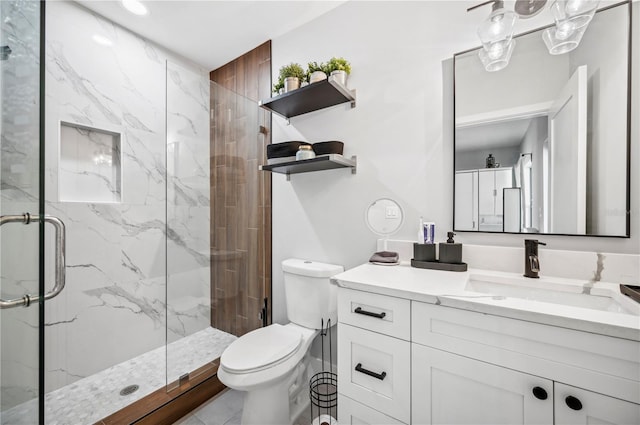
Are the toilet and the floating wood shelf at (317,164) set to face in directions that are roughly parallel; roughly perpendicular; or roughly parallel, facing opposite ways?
roughly parallel

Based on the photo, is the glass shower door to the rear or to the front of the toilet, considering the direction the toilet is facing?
to the front

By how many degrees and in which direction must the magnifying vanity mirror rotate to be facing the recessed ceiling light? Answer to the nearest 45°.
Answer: approximately 90° to its right

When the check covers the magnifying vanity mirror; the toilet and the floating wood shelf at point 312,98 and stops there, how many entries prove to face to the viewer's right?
0

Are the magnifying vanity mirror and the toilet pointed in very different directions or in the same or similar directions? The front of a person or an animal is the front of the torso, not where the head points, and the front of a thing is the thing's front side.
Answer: same or similar directions

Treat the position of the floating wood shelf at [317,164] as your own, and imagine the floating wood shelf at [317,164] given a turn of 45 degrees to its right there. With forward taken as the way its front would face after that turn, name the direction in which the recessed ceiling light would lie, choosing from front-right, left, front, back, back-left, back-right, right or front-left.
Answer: front

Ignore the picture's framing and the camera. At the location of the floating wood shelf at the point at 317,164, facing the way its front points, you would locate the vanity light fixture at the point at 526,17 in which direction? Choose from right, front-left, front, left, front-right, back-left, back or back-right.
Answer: left

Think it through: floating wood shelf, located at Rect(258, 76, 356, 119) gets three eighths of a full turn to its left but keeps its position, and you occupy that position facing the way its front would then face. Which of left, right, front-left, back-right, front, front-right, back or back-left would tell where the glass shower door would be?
back-right

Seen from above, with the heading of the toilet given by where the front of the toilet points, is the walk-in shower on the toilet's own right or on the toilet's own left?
on the toilet's own right

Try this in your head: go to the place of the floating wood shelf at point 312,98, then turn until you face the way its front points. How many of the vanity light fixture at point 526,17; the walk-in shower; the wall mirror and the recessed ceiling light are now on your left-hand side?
2

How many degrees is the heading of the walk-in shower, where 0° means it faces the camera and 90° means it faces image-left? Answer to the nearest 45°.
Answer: approximately 315°

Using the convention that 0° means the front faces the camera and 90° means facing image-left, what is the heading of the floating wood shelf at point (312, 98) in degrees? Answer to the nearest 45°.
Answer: approximately 45°

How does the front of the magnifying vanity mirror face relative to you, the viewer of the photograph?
facing the viewer
